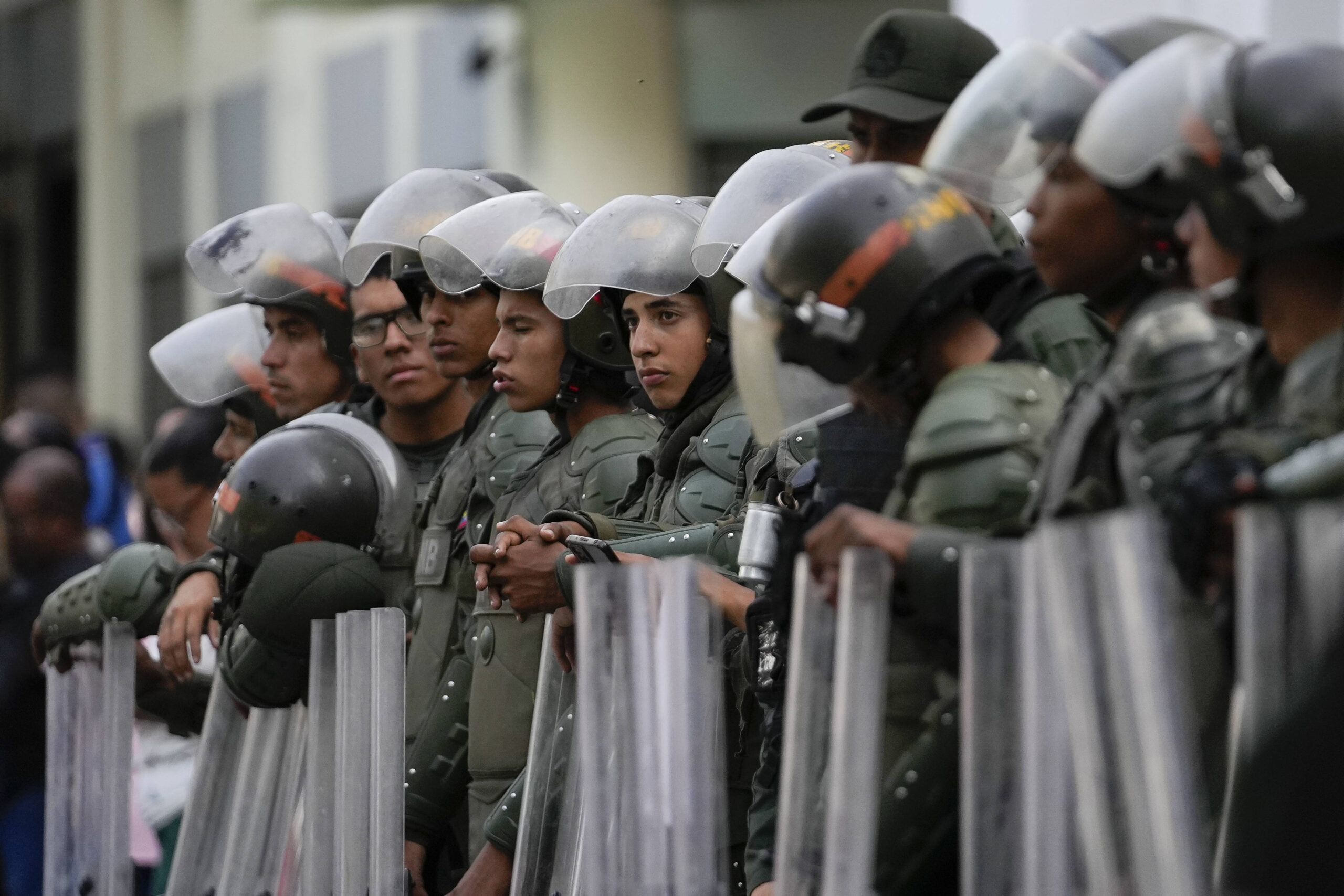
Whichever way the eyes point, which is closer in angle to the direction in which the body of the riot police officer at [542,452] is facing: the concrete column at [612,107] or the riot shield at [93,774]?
the riot shield

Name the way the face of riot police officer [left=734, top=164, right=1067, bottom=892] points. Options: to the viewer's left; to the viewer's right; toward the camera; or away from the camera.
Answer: to the viewer's left

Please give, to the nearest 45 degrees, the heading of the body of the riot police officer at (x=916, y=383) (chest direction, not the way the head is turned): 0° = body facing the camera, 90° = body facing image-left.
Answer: approximately 90°

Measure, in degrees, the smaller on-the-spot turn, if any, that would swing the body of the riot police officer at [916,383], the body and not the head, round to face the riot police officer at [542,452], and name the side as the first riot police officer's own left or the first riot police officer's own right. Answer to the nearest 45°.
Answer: approximately 45° to the first riot police officer's own right

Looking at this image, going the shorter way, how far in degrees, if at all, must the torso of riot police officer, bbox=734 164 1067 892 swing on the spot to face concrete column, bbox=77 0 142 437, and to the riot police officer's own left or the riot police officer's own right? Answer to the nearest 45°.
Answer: approximately 45° to the riot police officer's own right

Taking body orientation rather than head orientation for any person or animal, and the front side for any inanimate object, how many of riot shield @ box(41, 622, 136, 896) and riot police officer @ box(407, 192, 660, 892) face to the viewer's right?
0

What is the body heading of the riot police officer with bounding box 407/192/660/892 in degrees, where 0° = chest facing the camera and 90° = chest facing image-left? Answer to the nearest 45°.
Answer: approximately 45°

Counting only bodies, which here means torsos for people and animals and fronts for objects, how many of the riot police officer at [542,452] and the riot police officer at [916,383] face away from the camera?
0

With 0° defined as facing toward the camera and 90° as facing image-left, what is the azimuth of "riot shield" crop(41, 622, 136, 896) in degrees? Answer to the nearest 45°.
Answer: approximately 45°

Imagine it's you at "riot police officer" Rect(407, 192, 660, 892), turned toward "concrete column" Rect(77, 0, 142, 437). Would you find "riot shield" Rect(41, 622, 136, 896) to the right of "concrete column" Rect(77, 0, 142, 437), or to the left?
left
